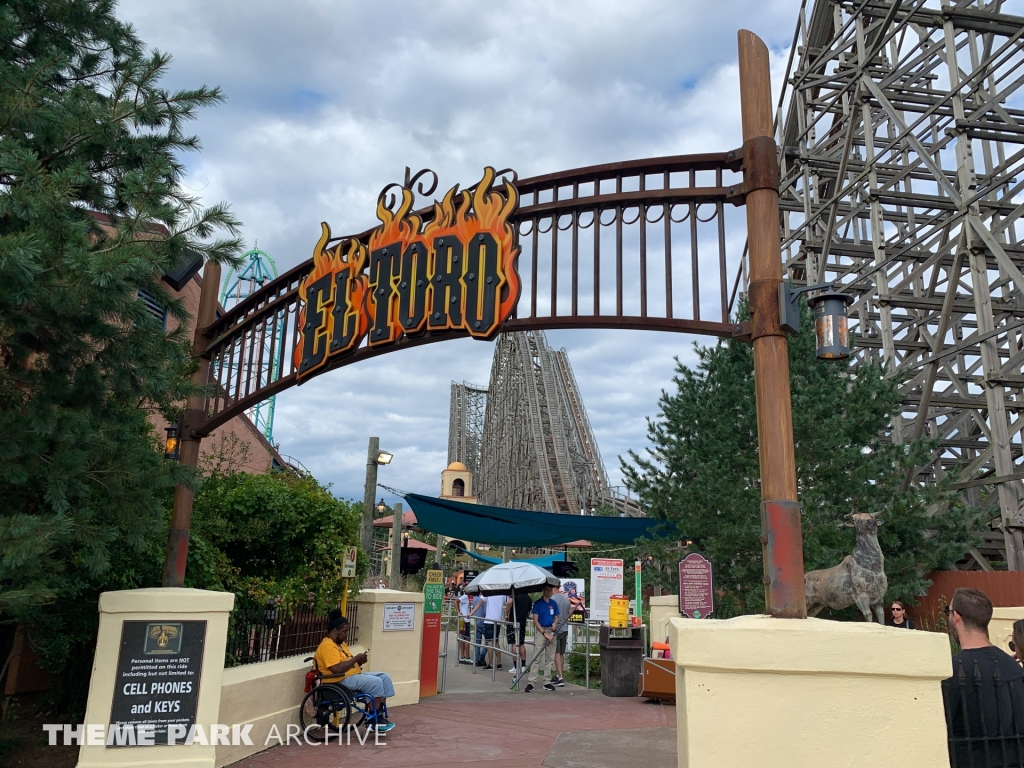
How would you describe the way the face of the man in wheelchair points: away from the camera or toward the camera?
toward the camera

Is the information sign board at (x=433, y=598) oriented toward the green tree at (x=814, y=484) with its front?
no

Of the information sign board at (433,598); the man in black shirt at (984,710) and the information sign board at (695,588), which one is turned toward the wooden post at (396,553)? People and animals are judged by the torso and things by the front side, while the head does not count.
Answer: the man in black shirt

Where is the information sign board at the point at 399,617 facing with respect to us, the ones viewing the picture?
facing the viewer

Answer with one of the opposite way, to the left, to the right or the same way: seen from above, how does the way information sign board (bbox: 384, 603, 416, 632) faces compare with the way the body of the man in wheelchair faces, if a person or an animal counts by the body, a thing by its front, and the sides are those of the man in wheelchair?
to the right

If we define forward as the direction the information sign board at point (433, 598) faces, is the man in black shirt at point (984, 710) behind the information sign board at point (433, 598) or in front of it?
in front

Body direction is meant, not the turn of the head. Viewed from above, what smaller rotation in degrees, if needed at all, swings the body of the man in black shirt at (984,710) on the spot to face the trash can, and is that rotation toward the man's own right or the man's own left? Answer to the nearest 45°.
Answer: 0° — they already face it

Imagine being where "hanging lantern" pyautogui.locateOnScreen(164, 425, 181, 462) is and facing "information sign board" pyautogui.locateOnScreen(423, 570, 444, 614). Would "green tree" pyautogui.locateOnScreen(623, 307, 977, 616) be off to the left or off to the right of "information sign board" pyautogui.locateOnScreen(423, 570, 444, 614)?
right

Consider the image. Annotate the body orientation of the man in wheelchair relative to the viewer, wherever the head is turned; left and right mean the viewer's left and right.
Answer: facing to the right of the viewer

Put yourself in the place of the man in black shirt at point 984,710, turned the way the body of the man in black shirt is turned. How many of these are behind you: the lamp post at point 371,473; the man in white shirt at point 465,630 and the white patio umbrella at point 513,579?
0

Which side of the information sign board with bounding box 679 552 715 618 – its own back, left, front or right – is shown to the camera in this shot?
front

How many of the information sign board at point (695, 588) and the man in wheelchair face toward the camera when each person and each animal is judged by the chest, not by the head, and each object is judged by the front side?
1

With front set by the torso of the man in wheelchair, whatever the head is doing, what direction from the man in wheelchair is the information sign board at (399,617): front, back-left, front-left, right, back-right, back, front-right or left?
left

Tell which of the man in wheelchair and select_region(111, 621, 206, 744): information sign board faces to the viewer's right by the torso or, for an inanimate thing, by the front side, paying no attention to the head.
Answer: the man in wheelchair

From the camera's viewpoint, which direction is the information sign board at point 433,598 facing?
toward the camera

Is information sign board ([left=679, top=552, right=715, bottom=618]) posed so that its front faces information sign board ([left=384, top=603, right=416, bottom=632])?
no

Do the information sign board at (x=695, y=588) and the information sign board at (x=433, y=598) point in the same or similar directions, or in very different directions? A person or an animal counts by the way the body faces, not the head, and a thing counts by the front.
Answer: same or similar directions

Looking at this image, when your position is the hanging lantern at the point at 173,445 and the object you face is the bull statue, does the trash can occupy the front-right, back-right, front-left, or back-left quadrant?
front-left
